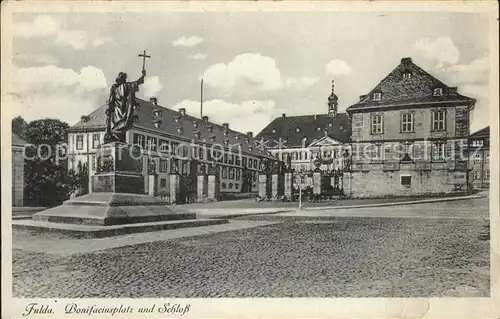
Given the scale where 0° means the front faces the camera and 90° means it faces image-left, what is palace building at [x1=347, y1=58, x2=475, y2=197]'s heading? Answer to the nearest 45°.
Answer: approximately 0°

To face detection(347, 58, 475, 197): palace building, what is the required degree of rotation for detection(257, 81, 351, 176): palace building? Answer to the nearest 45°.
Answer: approximately 45° to its left

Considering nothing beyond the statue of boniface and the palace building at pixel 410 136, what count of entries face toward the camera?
1

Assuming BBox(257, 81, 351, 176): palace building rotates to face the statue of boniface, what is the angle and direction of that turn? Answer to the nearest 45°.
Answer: approximately 45° to its right

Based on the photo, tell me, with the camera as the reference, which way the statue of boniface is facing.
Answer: facing away from the viewer and to the right of the viewer

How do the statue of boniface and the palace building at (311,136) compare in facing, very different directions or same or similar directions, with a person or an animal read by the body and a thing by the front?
very different directions
